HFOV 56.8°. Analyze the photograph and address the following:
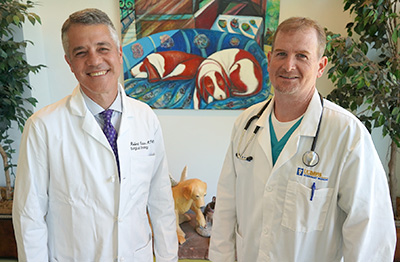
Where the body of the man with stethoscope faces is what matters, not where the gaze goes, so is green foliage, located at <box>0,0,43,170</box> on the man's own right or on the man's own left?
on the man's own right

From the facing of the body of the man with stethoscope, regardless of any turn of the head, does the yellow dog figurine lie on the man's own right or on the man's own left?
on the man's own right

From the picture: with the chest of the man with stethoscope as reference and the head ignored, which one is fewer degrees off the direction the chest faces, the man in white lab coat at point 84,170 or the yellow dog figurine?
the man in white lab coat

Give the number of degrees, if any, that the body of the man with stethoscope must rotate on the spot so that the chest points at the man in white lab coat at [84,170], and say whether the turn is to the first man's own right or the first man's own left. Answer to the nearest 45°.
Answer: approximately 45° to the first man's own right

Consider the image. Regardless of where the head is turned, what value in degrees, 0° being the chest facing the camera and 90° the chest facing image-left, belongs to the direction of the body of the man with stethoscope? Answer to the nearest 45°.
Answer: approximately 45°
